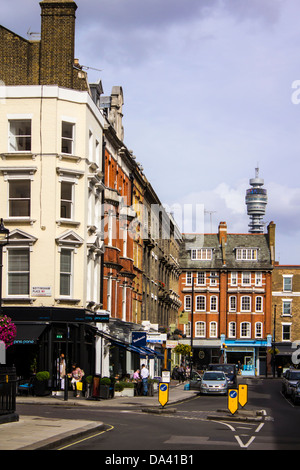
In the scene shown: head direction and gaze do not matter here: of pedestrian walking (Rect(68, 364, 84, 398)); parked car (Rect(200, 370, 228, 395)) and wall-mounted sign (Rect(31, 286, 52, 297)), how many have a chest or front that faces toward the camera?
3

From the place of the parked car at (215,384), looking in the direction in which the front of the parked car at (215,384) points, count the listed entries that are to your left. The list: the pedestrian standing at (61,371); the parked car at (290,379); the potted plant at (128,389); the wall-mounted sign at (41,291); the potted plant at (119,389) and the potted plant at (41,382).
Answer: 1

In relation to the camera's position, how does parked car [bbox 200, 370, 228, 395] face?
facing the viewer

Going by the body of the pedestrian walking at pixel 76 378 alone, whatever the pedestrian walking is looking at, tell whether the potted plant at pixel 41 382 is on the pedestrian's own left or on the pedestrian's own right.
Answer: on the pedestrian's own right

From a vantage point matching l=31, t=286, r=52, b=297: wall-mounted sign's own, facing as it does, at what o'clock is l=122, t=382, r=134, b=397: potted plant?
The potted plant is roughly at 8 o'clock from the wall-mounted sign.

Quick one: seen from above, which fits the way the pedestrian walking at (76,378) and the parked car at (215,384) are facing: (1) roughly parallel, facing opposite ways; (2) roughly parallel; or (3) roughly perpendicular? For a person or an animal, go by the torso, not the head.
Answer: roughly parallel

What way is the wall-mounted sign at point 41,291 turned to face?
toward the camera

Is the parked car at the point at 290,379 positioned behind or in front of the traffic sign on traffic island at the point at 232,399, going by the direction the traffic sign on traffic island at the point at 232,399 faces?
behind
